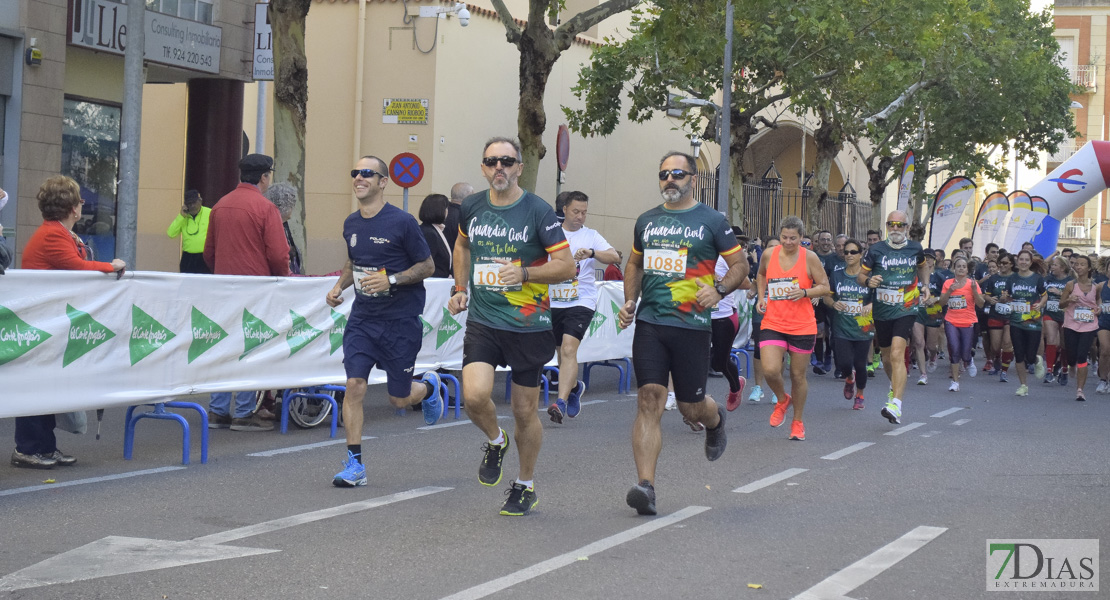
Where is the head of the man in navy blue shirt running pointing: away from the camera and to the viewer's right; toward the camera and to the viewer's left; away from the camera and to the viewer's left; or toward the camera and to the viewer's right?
toward the camera and to the viewer's left

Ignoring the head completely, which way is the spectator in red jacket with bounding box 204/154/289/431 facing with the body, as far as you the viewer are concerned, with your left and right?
facing away from the viewer and to the right of the viewer

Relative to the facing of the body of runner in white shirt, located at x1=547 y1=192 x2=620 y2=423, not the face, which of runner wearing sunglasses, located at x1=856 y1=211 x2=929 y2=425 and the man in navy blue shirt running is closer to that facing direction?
the man in navy blue shirt running

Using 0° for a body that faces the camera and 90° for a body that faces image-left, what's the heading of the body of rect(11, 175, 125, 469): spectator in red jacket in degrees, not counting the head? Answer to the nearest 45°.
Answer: approximately 270°

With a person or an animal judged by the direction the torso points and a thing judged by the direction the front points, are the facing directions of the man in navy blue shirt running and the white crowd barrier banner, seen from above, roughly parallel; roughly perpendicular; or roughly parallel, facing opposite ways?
roughly perpendicular
